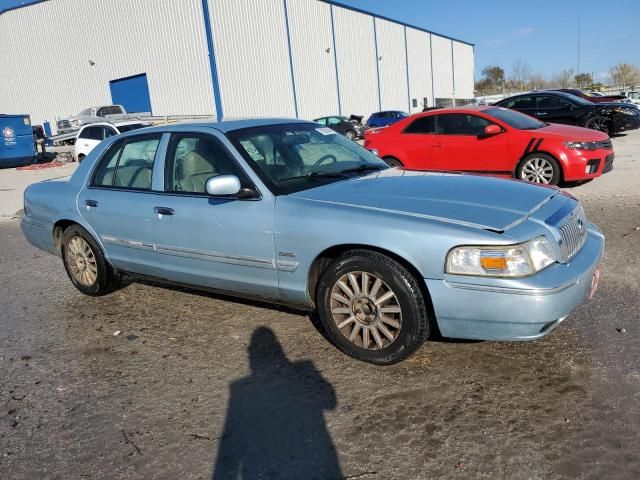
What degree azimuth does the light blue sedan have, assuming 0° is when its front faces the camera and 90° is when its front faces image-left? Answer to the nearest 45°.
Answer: approximately 315°

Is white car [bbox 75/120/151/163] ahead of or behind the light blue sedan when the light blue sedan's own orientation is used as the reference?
behind

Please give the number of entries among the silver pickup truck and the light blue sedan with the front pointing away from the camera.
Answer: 0

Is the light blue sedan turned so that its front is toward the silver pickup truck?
no

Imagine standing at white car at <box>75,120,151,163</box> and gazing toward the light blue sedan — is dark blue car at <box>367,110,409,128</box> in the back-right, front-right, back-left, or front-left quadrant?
back-left

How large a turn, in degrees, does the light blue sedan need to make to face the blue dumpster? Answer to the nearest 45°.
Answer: approximately 180°

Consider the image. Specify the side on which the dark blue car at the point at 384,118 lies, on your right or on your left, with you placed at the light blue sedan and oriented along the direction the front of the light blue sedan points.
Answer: on your left

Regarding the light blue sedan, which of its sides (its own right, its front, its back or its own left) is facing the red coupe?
left

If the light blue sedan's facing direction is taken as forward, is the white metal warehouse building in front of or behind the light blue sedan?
behind

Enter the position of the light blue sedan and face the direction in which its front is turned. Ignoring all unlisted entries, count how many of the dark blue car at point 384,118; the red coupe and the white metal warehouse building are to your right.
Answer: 0
